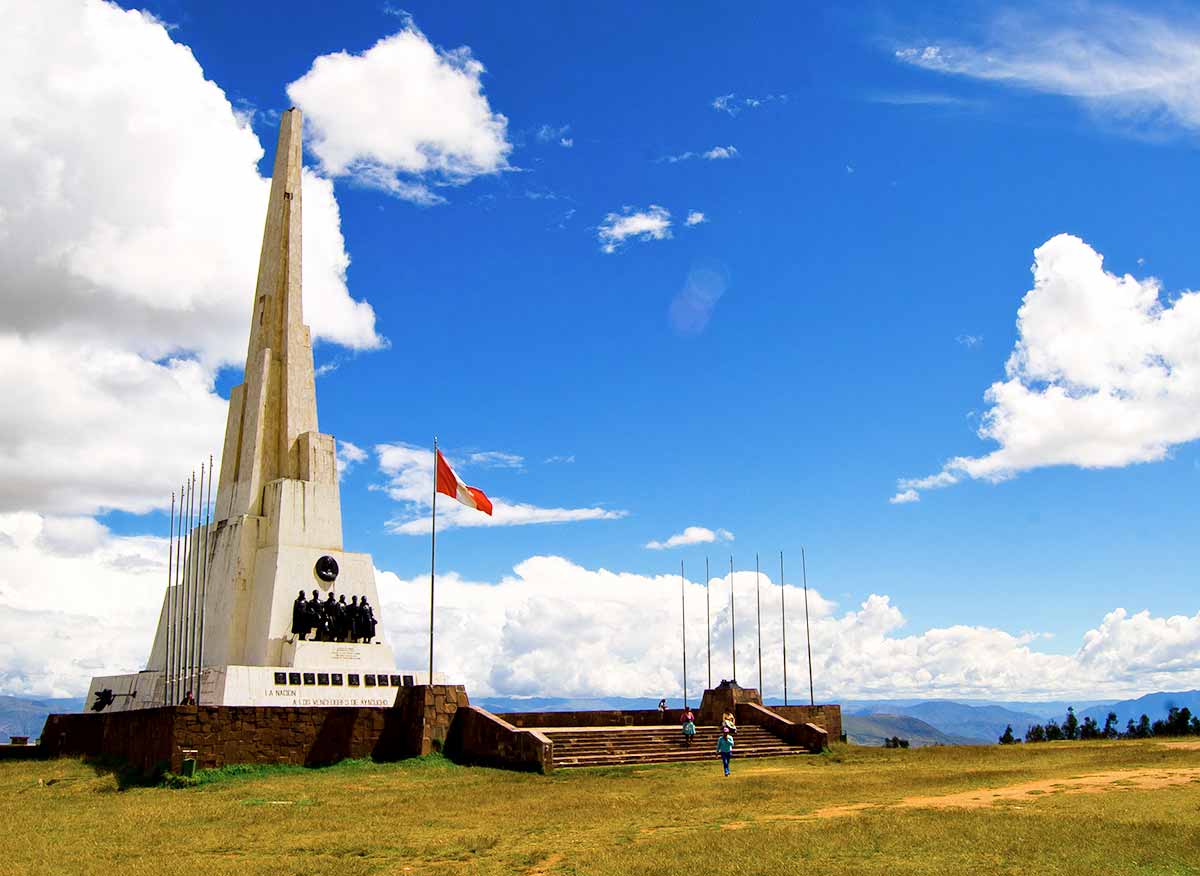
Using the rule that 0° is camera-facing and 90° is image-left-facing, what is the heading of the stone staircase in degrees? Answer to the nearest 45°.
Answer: approximately 0°

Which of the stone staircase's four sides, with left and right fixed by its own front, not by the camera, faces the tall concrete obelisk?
right

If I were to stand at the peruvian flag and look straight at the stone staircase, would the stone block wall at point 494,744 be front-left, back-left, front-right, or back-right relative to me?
front-right

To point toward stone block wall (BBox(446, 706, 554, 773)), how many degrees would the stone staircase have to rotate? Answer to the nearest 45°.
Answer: approximately 45° to its right

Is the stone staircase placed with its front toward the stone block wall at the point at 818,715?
no

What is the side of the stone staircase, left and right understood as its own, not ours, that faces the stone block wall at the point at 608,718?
back

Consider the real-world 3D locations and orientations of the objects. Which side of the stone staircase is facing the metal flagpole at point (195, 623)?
right

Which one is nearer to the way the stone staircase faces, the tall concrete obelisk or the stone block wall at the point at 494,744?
the stone block wall

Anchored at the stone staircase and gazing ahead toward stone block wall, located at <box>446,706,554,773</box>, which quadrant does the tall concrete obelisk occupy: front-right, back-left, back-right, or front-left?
front-right
